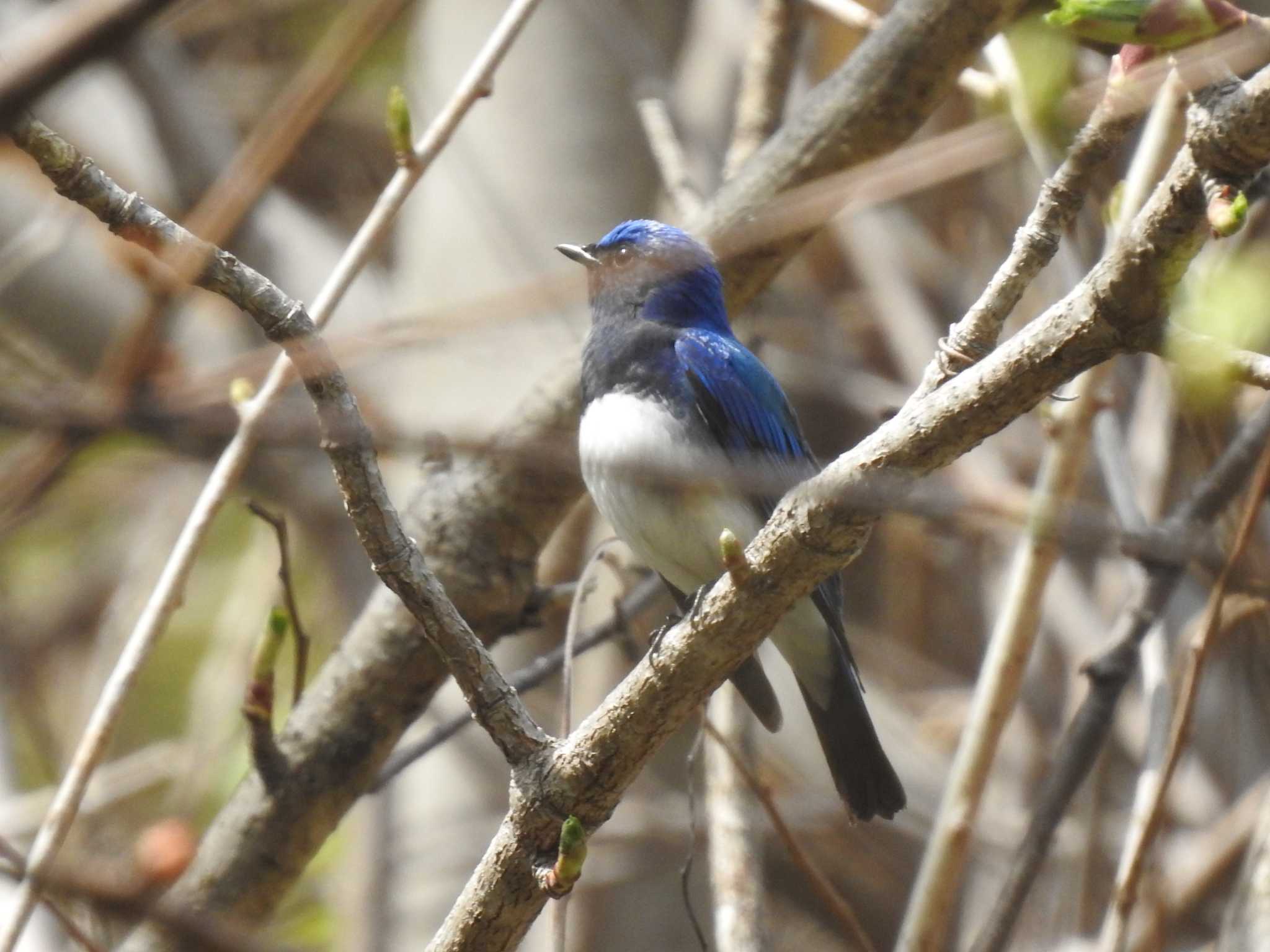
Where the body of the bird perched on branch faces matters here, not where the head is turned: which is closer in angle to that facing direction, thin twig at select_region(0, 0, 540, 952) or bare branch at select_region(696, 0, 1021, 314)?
the thin twig

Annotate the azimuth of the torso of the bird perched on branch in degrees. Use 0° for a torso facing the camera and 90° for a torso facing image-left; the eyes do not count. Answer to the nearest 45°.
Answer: approximately 90°

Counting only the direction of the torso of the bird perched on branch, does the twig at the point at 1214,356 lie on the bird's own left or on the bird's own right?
on the bird's own left
